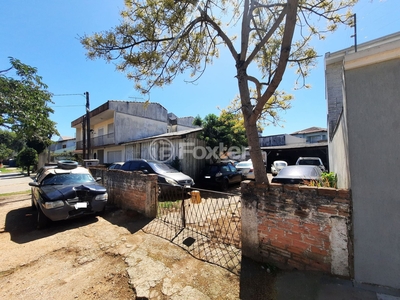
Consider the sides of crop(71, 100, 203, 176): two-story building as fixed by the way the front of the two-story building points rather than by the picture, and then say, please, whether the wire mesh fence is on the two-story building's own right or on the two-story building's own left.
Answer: on the two-story building's own left

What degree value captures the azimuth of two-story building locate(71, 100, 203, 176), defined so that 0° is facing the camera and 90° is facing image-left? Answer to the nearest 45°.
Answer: approximately 45°

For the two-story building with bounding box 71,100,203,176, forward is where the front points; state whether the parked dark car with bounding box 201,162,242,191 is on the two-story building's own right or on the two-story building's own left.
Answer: on the two-story building's own left

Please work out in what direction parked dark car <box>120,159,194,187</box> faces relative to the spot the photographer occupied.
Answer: facing the viewer and to the right of the viewer

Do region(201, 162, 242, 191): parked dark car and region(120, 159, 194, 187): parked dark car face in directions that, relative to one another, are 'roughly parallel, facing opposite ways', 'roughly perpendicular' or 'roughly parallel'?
roughly perpendicular

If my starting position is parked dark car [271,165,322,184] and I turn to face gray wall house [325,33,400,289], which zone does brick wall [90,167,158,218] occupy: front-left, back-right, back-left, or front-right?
front-right

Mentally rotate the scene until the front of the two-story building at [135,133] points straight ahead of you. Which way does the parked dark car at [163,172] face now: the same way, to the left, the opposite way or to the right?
to the left

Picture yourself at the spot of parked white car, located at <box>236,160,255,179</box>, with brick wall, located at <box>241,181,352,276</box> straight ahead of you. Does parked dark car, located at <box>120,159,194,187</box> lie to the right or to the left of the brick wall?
right

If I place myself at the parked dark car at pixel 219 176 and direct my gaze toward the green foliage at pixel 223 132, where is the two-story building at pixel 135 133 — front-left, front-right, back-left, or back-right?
front-left

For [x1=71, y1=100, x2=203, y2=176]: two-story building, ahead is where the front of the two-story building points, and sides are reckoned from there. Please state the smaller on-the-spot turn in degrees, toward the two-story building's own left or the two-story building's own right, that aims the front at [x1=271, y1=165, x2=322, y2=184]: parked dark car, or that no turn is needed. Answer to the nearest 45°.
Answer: approximately 90° to the two-story building's own left

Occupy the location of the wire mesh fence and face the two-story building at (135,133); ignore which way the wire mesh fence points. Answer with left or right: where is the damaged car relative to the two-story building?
left
